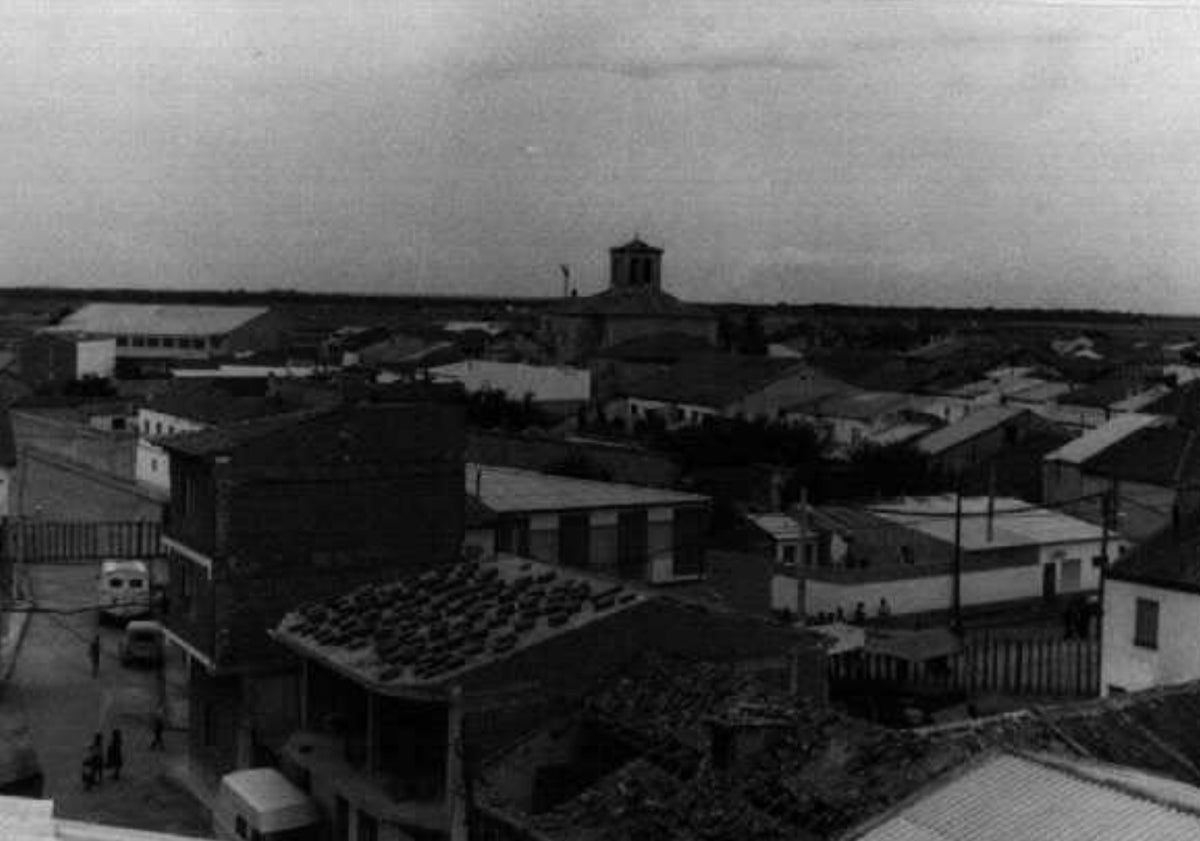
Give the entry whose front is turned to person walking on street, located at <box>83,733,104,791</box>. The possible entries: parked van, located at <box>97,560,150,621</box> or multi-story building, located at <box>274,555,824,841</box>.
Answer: the parked van

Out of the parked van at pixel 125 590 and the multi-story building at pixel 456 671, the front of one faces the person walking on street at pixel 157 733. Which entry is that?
the parked van

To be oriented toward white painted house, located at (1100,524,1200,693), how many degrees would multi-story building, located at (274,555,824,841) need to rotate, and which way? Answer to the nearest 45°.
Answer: approximately 180°

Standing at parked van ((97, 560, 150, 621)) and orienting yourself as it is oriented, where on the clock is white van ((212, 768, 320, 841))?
The white van is roughly at 12 o'clock from the parked van.

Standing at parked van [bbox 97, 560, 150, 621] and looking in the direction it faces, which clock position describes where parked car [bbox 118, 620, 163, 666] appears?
parked car [bbox 118, 620, 163, 666] is roughly at 12 o'clock from parked van [bbox 97, 560, 150, 621].

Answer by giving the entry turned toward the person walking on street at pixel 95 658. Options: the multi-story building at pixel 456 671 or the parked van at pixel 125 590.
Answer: the parked van

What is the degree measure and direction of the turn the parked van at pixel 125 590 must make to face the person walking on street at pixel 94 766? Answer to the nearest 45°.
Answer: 0° — it already faces them

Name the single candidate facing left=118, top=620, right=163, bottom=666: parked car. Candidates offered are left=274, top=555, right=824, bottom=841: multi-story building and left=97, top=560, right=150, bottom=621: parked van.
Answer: left=97, top=560, right=150, bottom=621: parked van

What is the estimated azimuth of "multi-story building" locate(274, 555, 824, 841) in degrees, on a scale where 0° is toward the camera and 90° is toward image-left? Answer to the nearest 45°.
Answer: approximately 45°
